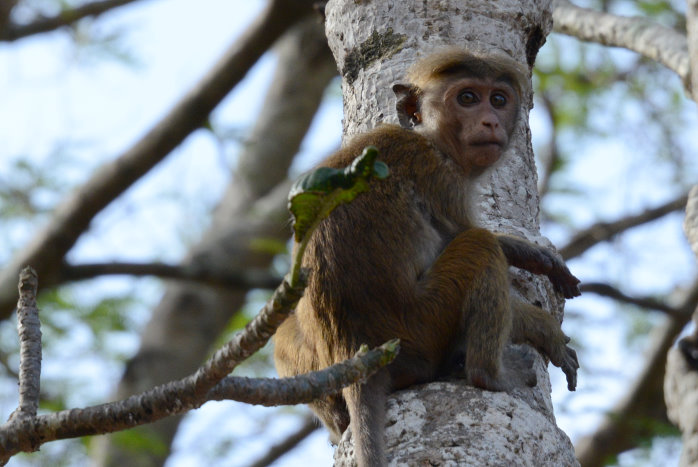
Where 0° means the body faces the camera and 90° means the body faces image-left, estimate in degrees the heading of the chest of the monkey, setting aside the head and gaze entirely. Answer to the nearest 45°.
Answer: approximately 270°
